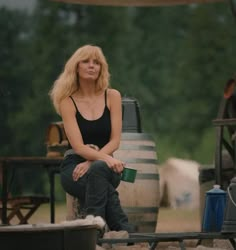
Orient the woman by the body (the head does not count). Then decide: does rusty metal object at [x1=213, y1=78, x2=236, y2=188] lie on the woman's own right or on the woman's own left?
on the woman's own left

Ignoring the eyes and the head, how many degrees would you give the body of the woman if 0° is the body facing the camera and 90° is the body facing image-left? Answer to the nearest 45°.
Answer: approximately 315°

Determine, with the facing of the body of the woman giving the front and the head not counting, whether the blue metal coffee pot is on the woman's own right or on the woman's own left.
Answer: on the woman's own left

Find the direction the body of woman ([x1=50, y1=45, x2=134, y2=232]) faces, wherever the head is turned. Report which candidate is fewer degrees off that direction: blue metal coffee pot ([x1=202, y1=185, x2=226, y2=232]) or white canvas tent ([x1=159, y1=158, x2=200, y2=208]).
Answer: the blue metal coffee pot
